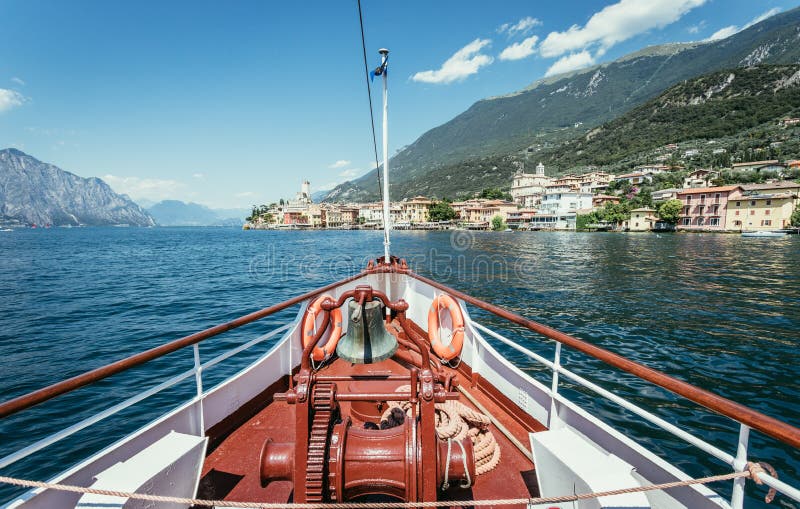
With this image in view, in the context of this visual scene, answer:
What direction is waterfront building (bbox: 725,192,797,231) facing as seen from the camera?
toward the camera

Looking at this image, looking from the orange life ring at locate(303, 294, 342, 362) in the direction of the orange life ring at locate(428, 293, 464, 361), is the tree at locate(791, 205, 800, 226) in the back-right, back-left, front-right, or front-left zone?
front-left

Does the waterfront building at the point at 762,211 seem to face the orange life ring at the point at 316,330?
yes

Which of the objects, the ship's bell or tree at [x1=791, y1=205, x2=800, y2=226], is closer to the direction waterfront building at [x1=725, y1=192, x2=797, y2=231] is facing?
the ship's bell

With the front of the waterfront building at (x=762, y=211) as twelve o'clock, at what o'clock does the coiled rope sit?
The coiled rope is roughly at 12 o'clock from the waterfront building.

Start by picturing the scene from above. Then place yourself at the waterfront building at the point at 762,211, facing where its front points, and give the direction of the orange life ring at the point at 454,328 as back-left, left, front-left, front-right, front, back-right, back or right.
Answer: front

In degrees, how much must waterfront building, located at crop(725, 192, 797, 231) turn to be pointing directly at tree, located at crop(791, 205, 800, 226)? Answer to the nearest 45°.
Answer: approximately 45° to its left

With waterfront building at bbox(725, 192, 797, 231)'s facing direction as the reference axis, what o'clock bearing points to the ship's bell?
The ship's bell is roughly at 12 o'clock from the waterfront building.

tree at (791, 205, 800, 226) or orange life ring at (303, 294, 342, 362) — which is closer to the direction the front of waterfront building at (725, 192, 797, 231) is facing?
the orange life ring
